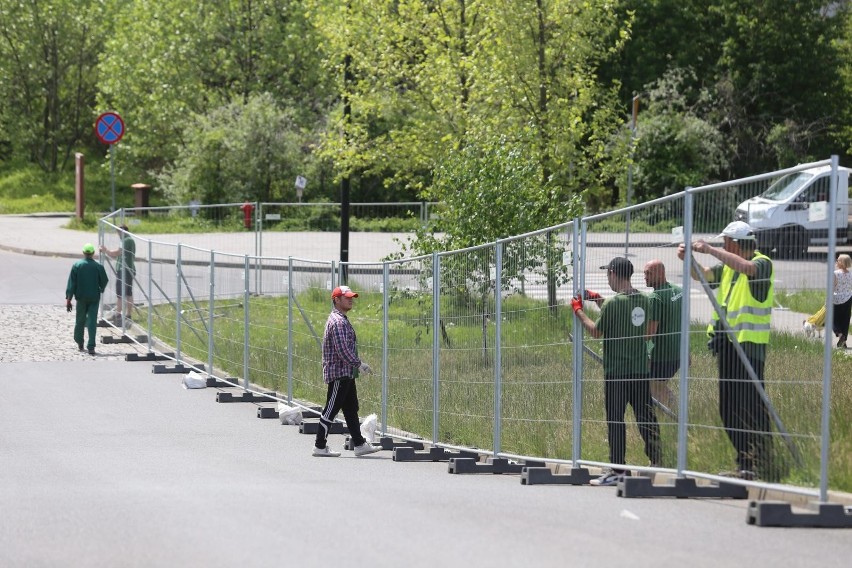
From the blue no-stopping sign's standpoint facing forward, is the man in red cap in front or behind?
in front

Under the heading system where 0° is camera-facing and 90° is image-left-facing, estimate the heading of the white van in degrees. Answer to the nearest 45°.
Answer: approximately 45°

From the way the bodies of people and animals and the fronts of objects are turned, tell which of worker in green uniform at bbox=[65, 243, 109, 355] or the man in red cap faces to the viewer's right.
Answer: the man in red cap

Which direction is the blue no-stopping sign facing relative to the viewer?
toward the camera

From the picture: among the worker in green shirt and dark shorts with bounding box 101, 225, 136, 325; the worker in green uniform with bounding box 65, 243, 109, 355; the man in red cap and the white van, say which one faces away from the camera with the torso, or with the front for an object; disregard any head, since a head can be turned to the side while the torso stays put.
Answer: the worker in green uniform with bounding box 65, 243, 109, 355

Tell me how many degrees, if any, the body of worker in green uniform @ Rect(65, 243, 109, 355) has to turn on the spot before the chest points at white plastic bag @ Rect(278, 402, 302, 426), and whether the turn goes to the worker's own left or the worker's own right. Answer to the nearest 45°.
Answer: approximately 180°

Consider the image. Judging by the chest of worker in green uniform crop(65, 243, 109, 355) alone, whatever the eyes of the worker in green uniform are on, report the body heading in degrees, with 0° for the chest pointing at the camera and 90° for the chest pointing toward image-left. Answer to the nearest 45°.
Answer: approximately 180°

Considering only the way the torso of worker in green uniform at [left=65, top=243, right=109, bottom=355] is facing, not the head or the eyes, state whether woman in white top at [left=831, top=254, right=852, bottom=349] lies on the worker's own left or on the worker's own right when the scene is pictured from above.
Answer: on the worker's own right

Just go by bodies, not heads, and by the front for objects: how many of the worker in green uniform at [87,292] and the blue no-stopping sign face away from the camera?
1

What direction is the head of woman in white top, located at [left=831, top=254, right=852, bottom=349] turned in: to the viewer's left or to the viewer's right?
to the viewer's left

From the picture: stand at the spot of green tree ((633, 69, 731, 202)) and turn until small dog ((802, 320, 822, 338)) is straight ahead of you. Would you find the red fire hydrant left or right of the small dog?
right

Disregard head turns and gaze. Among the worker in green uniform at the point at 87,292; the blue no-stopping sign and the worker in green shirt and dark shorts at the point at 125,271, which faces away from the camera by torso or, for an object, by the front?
the worker in green uniform at the point at 87,292
